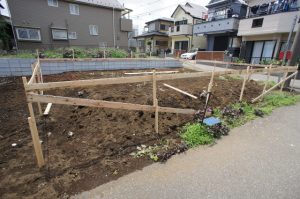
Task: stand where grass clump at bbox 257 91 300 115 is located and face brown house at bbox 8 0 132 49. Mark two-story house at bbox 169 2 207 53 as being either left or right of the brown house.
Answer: right

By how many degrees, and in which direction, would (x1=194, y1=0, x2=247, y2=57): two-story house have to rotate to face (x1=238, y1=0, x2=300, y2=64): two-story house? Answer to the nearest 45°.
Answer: approximately 90° to its left

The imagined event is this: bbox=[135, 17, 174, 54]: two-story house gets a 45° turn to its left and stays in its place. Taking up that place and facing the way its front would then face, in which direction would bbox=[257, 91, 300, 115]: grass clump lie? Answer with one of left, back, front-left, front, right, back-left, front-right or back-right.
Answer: front

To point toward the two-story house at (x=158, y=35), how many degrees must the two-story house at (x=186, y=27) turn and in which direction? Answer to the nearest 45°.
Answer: approximately 90° to its right

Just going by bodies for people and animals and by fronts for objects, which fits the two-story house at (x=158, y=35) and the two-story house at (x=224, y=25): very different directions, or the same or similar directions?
same or similar directions

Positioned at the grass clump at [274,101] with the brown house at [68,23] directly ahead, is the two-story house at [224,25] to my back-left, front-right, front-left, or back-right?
front-right

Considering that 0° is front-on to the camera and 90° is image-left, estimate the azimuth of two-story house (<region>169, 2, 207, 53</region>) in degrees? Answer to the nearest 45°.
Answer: approximately 45°

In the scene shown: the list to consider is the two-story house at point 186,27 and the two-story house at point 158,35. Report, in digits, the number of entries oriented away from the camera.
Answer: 0

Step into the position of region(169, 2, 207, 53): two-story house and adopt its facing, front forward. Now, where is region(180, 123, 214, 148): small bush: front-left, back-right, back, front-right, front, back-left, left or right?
front-left

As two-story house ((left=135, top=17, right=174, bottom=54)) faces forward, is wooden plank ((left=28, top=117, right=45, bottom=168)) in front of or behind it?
in front

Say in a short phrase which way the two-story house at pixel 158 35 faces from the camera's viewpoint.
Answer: facing the viewer and to the left of the viewer

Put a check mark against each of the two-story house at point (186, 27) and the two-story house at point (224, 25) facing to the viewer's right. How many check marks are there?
0

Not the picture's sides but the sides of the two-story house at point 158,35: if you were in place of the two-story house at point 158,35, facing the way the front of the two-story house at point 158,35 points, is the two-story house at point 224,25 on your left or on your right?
on your left

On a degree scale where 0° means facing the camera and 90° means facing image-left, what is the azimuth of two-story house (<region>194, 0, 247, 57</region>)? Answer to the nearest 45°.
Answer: approximately 45°

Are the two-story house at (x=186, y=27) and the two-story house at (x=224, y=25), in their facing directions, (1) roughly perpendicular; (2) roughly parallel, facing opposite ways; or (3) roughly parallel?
roughly parallel

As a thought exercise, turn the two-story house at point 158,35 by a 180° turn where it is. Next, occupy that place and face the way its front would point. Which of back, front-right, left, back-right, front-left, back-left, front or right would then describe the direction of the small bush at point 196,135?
back-right

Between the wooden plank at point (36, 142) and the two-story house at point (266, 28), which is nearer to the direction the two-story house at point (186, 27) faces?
the wooden plank

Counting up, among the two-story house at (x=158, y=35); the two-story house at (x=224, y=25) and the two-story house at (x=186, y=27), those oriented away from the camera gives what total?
0

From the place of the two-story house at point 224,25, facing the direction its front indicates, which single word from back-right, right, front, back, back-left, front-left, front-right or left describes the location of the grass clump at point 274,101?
front-left
